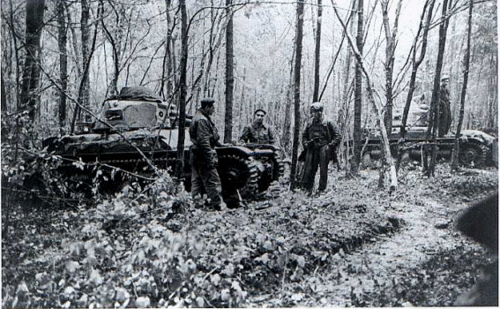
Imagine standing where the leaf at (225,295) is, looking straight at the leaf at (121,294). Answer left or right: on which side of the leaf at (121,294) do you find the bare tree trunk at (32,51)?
right

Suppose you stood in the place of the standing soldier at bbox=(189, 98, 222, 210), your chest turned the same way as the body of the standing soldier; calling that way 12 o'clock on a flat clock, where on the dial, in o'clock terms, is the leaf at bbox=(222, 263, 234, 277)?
The leaf is roughly at 3 o'clock from the standing soldier.

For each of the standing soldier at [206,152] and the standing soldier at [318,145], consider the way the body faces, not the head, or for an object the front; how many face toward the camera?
1

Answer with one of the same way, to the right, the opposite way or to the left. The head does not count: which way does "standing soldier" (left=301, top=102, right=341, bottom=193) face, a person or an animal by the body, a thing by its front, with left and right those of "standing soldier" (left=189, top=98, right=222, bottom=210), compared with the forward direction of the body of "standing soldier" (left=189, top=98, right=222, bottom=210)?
to the right

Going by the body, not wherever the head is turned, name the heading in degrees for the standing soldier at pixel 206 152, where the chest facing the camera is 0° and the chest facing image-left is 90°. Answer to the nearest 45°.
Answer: approximately 270°

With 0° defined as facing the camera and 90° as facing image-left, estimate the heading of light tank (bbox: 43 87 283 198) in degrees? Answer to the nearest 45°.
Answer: approximately 315°

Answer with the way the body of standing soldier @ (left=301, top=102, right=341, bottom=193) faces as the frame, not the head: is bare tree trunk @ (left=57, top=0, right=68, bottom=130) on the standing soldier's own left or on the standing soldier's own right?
on the standing soldier's own right

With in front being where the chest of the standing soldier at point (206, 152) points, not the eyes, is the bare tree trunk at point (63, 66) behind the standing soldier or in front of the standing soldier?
behind

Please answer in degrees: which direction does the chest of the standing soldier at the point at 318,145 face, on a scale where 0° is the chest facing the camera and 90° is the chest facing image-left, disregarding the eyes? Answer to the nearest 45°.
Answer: approximately 0°
